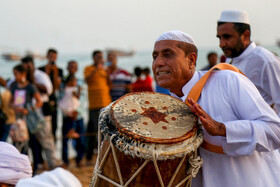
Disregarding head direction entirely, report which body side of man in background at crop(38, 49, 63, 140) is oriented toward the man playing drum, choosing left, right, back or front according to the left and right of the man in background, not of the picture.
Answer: front

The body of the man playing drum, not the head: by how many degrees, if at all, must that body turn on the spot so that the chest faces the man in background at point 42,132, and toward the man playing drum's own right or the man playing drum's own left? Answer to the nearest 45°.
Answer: approximately 90° to the man playing drum's own right

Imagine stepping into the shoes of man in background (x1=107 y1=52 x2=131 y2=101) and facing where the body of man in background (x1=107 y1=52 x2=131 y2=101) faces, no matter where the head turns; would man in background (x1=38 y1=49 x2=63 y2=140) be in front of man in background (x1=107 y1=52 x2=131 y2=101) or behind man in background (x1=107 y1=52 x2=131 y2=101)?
in front

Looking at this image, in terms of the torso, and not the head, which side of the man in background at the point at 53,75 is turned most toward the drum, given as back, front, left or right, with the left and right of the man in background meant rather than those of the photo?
front

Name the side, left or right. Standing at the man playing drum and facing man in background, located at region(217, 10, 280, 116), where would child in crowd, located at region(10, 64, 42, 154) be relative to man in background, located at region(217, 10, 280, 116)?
left

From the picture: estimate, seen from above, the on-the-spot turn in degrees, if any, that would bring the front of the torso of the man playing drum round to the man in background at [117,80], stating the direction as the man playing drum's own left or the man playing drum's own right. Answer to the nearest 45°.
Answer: approximately 90° to the man playing drum's own right

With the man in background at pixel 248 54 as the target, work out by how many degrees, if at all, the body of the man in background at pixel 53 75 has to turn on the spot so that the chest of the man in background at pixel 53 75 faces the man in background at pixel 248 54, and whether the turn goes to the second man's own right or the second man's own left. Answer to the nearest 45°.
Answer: approximately 45° to the second man's own left

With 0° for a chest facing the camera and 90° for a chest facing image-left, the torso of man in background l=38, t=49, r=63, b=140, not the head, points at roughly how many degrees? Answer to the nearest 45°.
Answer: approximately 0°

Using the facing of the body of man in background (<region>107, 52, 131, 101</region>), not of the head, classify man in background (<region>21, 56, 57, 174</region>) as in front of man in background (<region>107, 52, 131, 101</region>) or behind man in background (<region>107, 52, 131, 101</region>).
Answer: in front

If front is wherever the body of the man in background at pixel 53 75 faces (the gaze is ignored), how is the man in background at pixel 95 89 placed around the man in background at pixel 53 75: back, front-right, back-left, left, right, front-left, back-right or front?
left

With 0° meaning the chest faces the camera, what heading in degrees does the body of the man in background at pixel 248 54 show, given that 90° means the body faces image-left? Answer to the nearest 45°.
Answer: approximately 45°

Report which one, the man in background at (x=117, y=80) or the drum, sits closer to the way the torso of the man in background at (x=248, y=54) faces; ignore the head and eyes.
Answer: the drum
